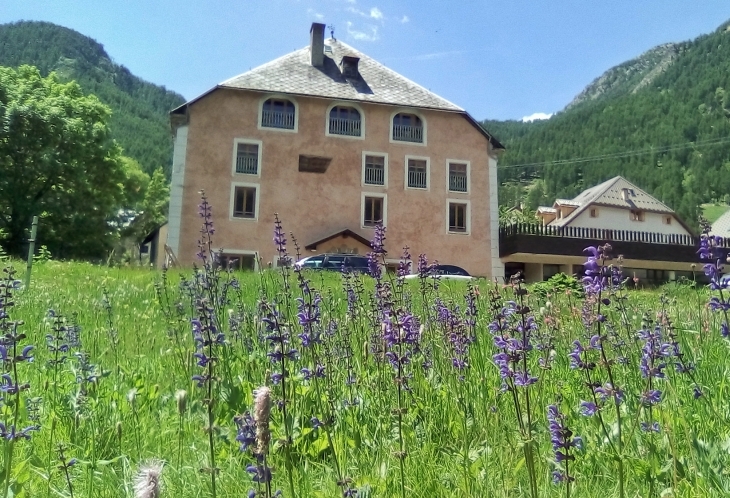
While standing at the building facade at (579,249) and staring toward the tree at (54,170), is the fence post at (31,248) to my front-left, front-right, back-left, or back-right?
front-left

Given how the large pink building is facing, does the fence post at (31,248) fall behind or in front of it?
in front

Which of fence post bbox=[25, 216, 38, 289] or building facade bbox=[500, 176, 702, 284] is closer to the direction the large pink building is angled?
the fence post

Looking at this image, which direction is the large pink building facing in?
toward the camera

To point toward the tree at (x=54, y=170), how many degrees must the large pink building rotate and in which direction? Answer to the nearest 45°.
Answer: approximately 90° to its right

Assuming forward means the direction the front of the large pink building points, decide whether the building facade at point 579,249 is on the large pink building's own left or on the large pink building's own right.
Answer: on the large pink building's own left

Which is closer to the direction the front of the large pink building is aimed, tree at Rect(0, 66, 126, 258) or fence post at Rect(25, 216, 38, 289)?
the fence post

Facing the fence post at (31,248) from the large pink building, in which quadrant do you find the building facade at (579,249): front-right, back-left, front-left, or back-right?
back-left

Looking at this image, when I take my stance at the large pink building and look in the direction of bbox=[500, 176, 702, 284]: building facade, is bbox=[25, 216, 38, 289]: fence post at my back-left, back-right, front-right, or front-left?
back-right
